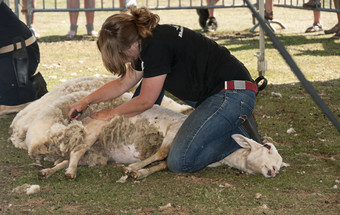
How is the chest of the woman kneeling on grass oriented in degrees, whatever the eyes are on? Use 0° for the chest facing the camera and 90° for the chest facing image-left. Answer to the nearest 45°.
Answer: approximately 90°
